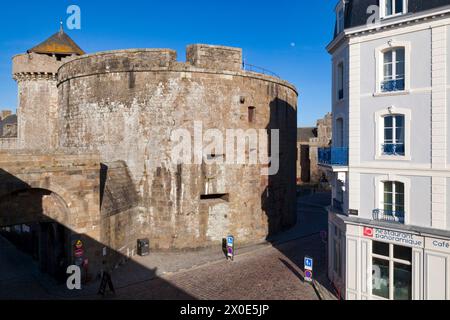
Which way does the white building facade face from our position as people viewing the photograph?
facing the viewer and to the left of the viewer

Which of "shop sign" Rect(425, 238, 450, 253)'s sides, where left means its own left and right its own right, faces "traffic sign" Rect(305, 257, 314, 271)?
right

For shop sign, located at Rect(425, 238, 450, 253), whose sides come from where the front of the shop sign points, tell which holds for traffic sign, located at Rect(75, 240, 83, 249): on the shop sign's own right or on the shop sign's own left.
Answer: on the shop sign's own right

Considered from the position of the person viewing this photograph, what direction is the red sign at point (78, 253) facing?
facing the viewer

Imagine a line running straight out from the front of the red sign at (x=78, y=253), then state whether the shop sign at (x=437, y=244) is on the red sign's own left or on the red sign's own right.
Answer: on the red sign's own left

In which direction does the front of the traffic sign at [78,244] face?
toward the camera

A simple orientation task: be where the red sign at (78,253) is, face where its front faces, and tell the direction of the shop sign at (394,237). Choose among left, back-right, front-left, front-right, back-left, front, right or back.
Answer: front-left

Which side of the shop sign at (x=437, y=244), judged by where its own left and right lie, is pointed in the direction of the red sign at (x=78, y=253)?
right

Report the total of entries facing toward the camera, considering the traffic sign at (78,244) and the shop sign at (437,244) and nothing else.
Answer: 2

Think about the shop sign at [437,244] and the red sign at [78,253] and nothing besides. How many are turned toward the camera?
2
